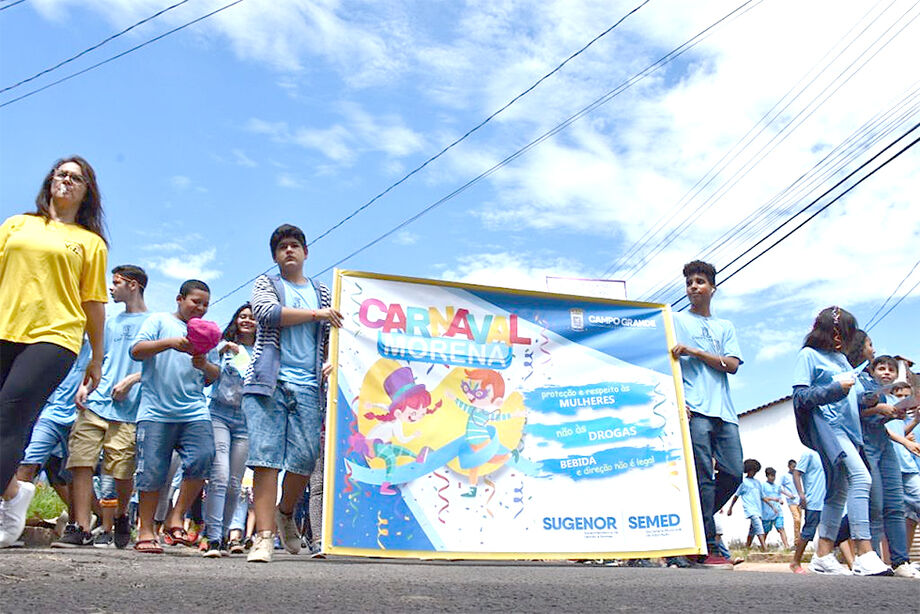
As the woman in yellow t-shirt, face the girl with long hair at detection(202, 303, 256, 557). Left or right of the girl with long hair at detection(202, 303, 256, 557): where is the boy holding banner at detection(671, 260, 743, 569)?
right

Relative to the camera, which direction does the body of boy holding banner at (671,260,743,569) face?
toward the camera

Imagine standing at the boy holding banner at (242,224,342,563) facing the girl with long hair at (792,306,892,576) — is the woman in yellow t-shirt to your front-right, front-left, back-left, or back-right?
back-right

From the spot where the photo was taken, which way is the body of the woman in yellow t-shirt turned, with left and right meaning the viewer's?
facing the viewer

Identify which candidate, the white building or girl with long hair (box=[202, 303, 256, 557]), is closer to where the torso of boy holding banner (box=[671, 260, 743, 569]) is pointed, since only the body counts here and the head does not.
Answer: the girl with long hair

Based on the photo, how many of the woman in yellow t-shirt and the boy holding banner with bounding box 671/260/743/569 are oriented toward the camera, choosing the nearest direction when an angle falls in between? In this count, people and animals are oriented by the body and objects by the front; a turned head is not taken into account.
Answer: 2

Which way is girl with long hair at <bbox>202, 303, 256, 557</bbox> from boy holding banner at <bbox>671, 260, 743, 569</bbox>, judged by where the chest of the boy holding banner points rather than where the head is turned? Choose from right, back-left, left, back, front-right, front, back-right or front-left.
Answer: right

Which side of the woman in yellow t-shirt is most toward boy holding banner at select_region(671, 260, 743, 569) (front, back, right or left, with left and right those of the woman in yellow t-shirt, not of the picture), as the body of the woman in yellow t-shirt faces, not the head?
left

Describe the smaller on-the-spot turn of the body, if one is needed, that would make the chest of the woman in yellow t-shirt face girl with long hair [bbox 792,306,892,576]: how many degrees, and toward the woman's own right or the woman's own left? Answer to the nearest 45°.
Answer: approximately 90° to the woman's own left

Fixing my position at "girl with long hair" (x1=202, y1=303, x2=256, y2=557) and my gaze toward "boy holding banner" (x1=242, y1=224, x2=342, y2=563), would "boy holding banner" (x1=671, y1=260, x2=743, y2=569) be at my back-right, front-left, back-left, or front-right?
front-left

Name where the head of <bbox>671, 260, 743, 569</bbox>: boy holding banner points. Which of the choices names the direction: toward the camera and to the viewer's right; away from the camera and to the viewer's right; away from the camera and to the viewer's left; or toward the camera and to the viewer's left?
toward the camera and to the viewer's left
